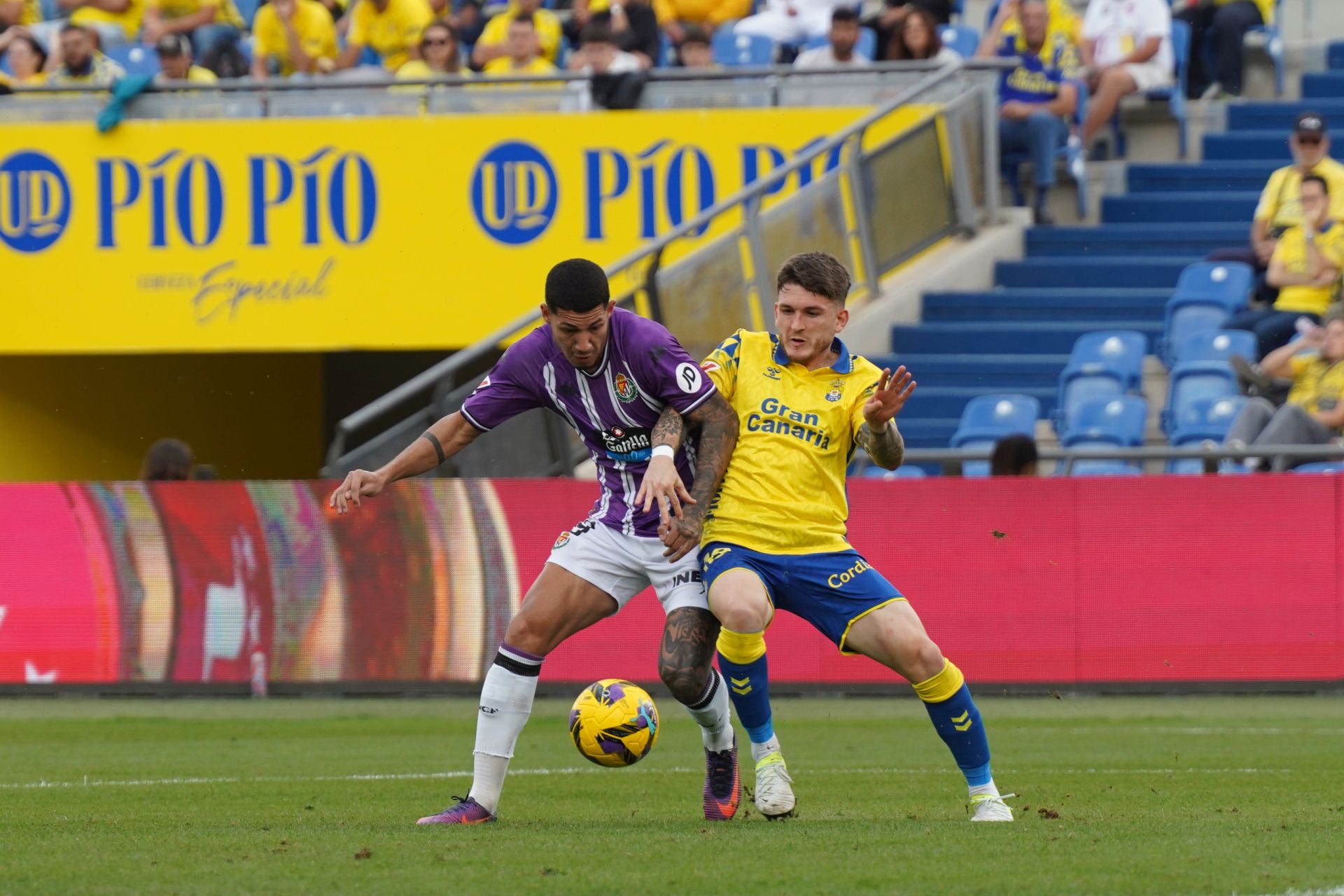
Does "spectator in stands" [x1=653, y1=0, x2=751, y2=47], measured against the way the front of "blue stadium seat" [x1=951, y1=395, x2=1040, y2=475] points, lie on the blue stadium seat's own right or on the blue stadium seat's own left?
on the blue stadium seat's own right

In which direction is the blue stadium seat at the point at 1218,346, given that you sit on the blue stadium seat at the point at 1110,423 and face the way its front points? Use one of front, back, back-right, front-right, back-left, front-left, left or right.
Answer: back

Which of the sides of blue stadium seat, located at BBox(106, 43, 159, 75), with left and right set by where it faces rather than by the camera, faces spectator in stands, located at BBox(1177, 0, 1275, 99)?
left

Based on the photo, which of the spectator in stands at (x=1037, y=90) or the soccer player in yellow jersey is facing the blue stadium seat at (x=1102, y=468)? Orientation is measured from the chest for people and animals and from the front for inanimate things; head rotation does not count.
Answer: the spectator in stands

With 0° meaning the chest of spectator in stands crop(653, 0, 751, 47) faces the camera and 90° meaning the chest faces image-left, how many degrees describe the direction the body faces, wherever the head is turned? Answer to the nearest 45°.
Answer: approximately 0°
